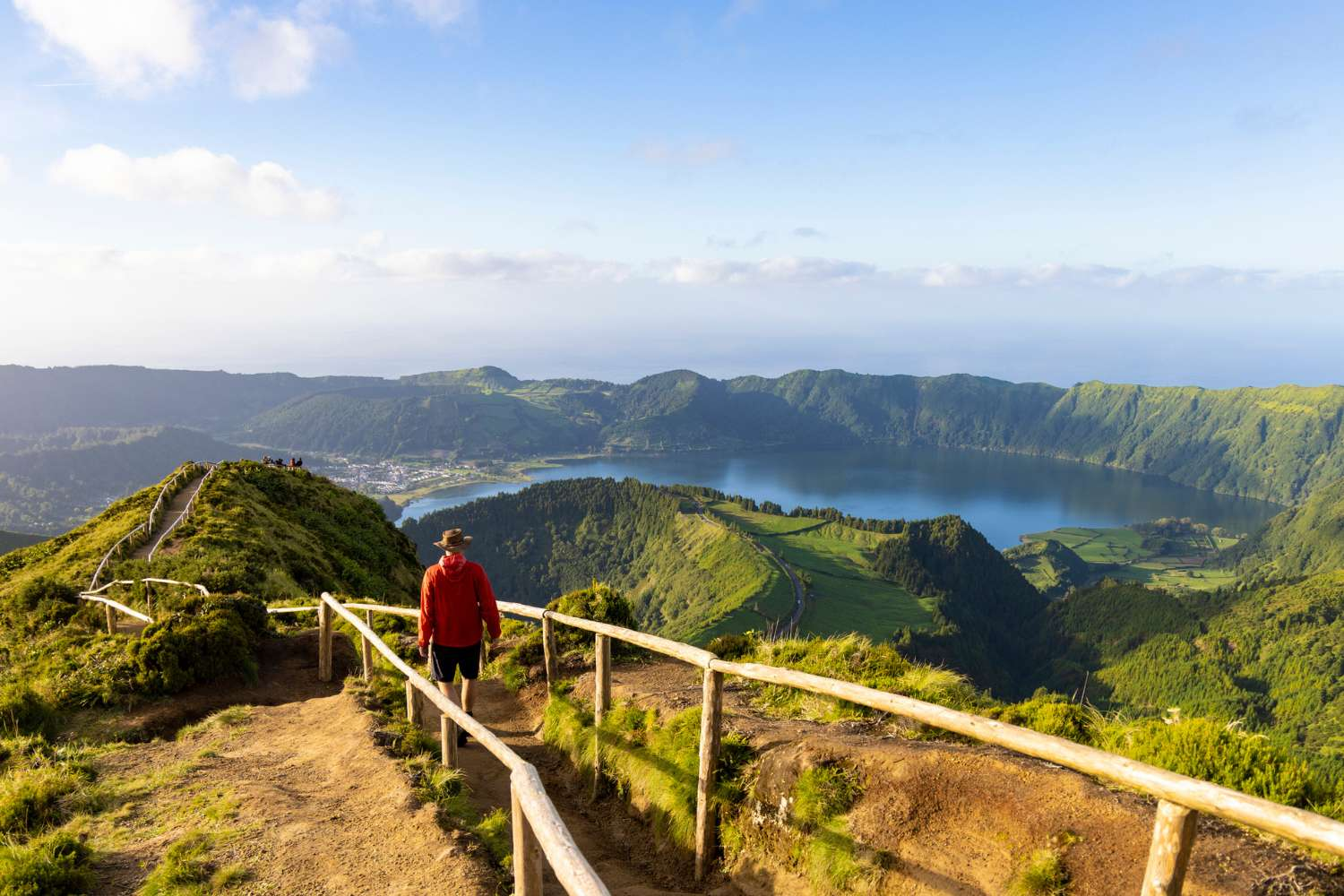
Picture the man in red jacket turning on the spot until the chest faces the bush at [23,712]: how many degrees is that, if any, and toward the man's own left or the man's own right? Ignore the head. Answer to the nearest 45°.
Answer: approximately 45° to the man's own left

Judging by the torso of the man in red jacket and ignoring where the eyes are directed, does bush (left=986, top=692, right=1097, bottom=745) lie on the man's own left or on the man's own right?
on the man's own right

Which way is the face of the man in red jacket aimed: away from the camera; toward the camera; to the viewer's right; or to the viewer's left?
away from the camera

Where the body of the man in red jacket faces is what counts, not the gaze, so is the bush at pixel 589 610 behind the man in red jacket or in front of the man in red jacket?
in front

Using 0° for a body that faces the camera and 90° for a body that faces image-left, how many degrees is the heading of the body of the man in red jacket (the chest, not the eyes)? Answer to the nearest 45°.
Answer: approximately 180°

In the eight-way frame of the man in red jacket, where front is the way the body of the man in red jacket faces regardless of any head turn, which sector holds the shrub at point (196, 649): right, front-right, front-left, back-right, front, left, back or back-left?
front-left

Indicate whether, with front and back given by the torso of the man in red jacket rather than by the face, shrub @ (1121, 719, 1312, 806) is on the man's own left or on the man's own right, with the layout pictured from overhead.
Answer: on the man's own right

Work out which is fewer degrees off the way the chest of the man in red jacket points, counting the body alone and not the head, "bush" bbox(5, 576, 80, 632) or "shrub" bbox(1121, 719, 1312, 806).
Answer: the bush

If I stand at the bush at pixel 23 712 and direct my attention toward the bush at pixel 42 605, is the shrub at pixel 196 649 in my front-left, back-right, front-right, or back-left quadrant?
front-right

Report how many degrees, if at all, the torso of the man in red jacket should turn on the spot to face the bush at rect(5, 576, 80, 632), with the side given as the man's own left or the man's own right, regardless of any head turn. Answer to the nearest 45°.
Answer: approximately 45° to the man's own left
